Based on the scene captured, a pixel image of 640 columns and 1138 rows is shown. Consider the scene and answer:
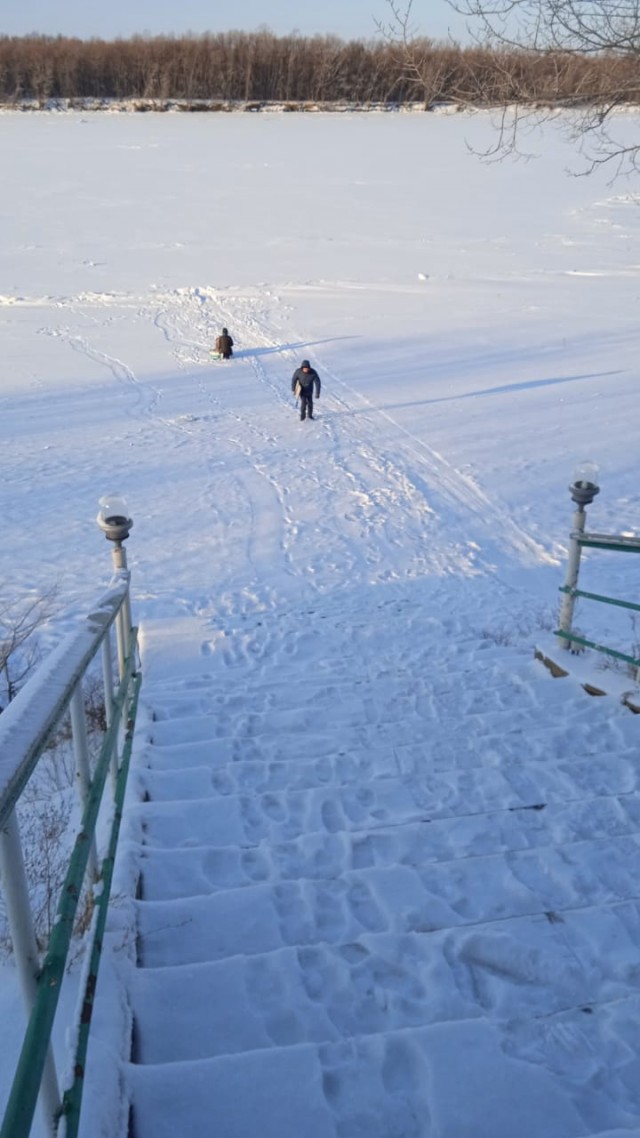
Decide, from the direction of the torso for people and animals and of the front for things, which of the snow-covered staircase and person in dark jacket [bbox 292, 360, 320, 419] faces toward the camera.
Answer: the person in dark jacket

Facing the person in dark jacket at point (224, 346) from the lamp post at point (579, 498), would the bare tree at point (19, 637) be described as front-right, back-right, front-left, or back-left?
front-left

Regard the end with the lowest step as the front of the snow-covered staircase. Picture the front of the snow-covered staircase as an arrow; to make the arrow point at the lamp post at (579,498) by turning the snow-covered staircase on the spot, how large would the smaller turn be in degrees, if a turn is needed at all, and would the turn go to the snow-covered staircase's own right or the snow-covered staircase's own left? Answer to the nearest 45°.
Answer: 0° — it already faces it

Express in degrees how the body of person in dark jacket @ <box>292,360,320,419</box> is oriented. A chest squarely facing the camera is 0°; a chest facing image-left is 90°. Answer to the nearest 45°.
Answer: approximately 0°

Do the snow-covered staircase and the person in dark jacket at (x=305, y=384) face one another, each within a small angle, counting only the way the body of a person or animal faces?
yes

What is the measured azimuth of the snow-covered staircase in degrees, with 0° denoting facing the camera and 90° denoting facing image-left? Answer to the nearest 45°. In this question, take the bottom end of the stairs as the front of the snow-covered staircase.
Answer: approximately 180°

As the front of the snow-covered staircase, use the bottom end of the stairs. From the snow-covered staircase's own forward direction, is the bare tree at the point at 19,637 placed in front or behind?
in front

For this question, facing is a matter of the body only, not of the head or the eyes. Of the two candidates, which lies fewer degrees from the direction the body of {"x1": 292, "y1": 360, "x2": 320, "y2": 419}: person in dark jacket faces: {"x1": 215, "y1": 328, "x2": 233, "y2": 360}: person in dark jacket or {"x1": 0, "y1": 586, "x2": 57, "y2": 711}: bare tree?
the bare tree

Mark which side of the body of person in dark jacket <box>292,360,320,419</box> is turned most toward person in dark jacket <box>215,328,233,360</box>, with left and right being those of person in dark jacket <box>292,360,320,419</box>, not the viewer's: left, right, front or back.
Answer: back

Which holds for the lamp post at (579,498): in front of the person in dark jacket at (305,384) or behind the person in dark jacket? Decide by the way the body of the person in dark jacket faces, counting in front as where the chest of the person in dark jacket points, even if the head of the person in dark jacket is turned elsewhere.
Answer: in front

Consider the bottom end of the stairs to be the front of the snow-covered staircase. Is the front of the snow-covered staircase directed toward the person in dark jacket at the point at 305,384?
yes

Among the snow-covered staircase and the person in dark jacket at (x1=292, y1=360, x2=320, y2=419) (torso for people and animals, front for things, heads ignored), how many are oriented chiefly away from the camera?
1

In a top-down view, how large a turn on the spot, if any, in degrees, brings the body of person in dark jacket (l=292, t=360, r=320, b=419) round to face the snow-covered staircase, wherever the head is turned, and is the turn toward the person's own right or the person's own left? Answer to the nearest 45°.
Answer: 0° — they already face it
